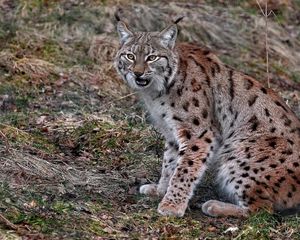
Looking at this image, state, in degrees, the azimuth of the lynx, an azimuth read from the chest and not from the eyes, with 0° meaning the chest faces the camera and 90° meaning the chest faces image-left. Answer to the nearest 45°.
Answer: approximately 90°
